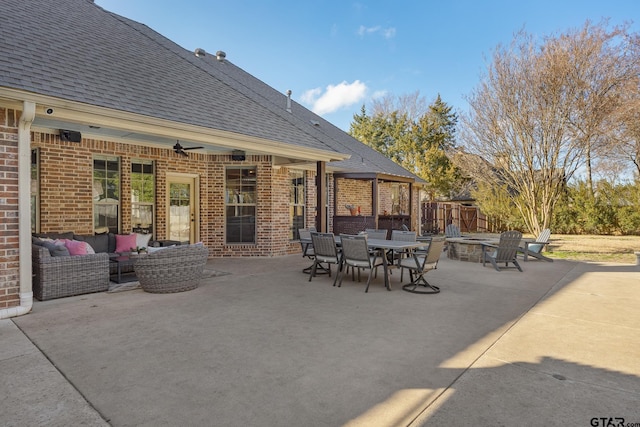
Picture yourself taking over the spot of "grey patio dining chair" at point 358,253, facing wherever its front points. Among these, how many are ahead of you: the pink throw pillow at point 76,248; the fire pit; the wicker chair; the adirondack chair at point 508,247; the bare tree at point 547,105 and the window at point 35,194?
3

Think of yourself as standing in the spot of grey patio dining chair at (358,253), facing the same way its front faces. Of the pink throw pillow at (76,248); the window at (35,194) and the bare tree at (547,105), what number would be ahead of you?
1

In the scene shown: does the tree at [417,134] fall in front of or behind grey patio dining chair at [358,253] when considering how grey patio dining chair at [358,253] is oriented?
in front

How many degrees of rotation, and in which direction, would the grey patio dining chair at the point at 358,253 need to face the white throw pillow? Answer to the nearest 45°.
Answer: approximately 135° to its left

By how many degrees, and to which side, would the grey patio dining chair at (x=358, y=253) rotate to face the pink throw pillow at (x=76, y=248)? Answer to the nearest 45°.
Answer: approximately 135° to its left

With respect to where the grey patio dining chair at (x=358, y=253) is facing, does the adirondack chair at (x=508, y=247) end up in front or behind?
in front

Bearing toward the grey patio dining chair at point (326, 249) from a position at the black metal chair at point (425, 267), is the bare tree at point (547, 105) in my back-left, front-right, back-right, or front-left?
back-right

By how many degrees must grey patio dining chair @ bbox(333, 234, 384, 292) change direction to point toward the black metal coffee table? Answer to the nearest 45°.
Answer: approximately 135° to its left

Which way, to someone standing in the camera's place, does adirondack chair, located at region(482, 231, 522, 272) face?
facing away from the viewer and to the left of the viewer

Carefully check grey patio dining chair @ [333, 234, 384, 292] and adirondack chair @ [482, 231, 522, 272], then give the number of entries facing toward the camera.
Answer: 0

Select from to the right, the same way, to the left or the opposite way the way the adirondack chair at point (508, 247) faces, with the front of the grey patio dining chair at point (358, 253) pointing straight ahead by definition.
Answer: to the left

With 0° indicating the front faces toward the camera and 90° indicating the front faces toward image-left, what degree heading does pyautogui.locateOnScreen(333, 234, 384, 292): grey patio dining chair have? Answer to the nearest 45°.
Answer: approximately 225°

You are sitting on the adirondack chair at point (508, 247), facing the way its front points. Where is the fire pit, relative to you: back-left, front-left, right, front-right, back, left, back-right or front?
front

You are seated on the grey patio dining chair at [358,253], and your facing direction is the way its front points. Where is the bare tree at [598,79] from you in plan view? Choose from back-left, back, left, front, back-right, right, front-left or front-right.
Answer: front

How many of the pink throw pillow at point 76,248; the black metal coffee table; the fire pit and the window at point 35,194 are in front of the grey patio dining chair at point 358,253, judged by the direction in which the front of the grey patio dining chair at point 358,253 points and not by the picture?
1

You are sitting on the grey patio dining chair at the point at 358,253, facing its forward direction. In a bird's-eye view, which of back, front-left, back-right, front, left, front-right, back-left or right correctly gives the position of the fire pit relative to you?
front
